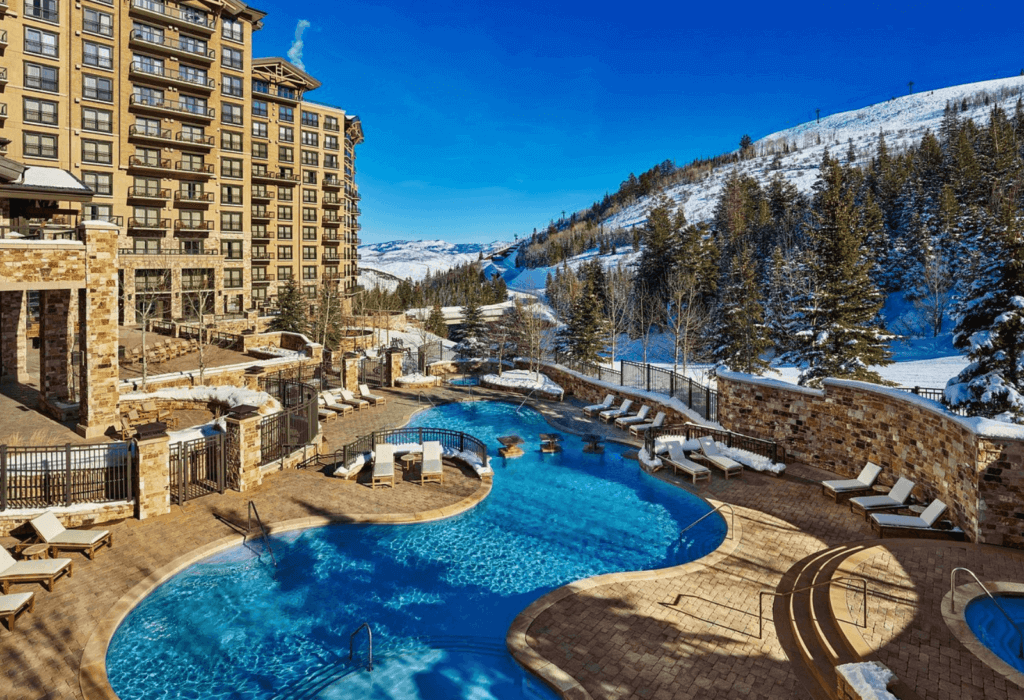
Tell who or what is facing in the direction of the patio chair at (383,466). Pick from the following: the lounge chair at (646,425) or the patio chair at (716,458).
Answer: the lounge chair

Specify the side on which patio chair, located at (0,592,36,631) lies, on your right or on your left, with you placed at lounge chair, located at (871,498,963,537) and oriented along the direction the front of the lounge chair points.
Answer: on your left

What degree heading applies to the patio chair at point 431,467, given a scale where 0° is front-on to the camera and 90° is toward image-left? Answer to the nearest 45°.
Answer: approximately 0°

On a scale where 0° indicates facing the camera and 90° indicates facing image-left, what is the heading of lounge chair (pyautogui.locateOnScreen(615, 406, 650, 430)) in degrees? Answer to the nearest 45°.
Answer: approximately 45°

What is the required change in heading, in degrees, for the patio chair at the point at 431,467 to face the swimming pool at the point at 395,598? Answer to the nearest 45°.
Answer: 0° — it already faces it

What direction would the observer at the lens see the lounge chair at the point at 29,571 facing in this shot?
facing to the right of the viewer

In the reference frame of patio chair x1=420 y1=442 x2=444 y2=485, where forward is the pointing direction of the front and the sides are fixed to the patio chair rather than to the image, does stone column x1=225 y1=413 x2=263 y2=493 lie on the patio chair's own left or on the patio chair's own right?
on the patio chair's own right

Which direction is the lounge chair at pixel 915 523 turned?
to the viewer's left
